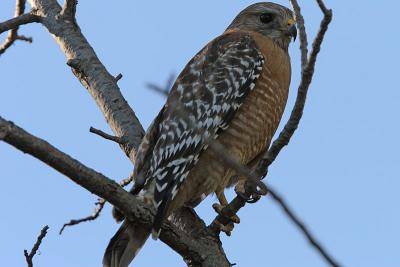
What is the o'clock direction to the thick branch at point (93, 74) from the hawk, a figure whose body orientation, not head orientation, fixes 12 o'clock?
The thick branch is roughly at 6 o'clock from the hawk.

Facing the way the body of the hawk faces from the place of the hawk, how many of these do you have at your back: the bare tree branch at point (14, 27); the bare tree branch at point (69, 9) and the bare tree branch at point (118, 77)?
3

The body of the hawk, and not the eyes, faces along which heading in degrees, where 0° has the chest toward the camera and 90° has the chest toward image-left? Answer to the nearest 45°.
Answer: approximately 270°

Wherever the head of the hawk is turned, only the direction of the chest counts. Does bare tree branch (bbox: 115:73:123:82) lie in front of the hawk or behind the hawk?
behind

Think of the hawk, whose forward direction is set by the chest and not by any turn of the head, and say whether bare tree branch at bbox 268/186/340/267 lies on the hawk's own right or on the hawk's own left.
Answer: on the hawk's own right

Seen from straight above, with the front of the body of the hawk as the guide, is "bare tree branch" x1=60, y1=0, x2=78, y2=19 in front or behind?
behind

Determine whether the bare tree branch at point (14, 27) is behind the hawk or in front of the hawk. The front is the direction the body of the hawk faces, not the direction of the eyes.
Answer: behind

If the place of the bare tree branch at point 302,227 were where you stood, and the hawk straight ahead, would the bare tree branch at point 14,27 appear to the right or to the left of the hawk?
left
